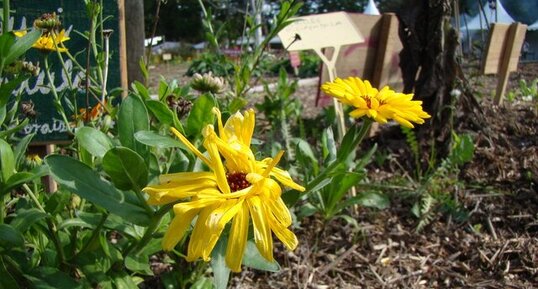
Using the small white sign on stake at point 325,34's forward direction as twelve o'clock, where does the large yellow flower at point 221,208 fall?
The large yellow flower is roughly at 12 o'clock from the small white sign on stake.

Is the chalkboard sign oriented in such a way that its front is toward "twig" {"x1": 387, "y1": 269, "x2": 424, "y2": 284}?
no

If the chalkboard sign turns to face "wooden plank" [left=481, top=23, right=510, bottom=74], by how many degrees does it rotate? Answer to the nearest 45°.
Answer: approximately 135° to its left

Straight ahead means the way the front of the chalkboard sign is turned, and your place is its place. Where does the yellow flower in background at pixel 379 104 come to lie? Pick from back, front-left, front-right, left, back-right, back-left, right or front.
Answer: front-left

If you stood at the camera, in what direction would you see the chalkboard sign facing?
facing the viewer

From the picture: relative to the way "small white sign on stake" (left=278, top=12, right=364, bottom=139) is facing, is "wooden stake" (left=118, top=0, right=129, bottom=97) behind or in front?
in front

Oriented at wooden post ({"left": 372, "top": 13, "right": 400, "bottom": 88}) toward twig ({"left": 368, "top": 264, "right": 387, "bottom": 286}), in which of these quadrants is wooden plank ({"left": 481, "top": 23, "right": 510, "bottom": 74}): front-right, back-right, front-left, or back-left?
back-left

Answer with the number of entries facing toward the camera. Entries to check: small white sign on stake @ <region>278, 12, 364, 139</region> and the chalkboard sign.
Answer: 2

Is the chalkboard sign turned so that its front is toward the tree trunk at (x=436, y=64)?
no

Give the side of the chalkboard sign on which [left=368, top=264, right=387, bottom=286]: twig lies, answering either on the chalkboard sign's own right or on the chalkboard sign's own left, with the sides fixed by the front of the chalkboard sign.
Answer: on the chalkboard sign's own left

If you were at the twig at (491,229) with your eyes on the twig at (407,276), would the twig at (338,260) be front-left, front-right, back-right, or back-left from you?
front-right

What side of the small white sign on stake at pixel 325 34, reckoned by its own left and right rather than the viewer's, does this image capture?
front

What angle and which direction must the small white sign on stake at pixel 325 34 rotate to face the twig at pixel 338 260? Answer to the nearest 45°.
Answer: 0° — it already faces it

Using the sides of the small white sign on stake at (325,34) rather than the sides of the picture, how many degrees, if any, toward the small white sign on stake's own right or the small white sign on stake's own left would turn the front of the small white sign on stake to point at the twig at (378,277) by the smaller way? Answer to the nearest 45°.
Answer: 0° — it already faces it

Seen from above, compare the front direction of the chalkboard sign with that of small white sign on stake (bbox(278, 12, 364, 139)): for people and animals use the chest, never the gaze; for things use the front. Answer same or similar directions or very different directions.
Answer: same or similar directions
